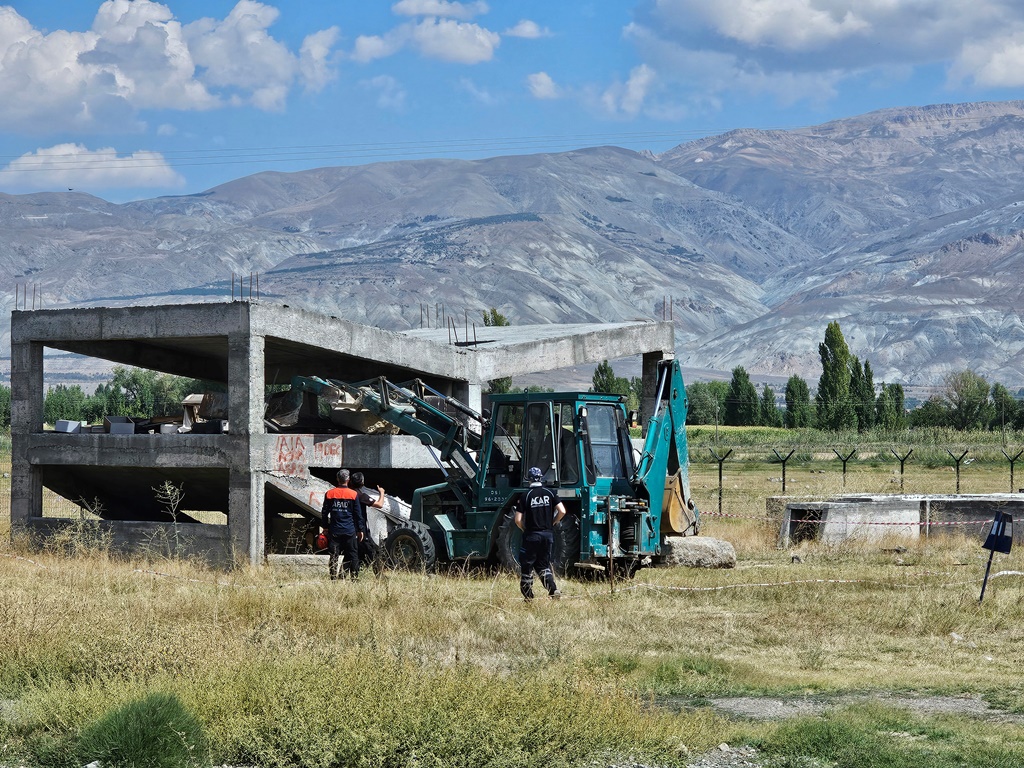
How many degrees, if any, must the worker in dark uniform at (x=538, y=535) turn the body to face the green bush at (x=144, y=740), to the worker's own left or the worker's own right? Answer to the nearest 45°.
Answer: approximately 180°

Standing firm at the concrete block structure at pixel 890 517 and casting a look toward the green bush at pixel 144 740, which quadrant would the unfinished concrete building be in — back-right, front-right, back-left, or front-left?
front-right

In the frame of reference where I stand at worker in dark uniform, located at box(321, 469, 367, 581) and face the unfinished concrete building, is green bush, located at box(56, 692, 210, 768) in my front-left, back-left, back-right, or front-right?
back-left

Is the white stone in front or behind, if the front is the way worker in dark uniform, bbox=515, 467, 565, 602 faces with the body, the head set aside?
in front

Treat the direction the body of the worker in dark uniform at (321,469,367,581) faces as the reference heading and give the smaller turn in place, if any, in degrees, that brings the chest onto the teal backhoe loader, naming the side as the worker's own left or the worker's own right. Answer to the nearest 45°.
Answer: approximately 90° to the worker's own right

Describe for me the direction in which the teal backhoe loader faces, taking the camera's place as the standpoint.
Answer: facing away from the viewer and to the left of the viewer

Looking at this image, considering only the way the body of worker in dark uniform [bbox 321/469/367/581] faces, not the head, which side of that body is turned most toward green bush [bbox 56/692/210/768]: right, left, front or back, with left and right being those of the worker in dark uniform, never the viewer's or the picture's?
back

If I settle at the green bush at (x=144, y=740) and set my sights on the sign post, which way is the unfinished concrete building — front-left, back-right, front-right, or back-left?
front-left

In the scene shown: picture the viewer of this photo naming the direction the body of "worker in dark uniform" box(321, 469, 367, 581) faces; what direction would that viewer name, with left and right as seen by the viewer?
facing away from the viewer

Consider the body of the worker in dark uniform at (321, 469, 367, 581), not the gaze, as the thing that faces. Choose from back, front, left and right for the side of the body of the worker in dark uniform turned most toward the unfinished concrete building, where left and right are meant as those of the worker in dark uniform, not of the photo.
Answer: front

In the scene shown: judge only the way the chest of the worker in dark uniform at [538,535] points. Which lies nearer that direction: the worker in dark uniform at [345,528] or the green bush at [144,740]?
the worker in dark uniform

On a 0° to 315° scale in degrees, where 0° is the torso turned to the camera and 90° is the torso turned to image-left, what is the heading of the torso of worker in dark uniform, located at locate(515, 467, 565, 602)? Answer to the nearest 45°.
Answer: approximately 180°

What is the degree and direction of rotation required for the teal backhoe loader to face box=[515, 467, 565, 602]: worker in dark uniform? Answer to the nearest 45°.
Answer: approximately 135° to its left
